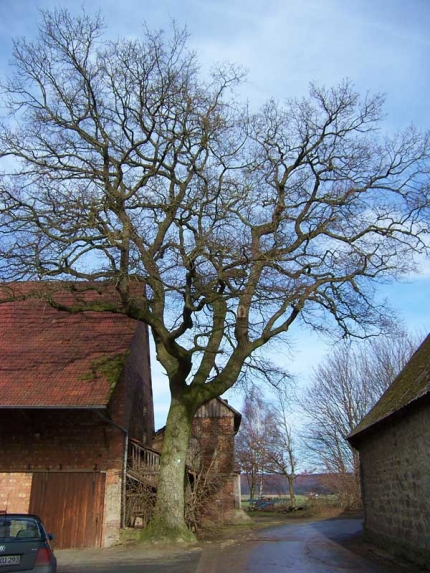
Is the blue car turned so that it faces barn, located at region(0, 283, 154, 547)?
yes

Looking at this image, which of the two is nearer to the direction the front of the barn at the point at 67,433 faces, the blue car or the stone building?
the blue car

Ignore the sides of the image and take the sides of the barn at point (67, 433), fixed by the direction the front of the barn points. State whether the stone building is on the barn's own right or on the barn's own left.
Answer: on the barn's own left

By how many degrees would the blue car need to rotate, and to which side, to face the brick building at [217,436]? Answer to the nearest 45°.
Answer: approximately 45° to its right

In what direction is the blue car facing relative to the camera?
away from the camera

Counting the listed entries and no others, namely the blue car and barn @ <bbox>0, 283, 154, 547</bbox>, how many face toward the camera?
1

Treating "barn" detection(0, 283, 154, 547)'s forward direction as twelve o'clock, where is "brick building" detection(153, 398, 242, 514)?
The brick building is roughly at 7 o'clock from the barn.

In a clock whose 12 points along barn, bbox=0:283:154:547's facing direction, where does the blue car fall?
The blue car is roughly at 12 o'clock from the barn.

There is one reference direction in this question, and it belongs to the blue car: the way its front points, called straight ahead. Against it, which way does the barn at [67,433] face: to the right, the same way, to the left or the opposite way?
the opposite way

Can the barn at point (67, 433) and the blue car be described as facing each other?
yes

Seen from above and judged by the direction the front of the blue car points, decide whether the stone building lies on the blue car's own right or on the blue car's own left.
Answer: on the blue car's own right
